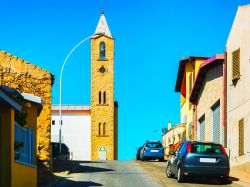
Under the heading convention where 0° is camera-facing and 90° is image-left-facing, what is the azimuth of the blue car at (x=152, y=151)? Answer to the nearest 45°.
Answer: approximately 180°

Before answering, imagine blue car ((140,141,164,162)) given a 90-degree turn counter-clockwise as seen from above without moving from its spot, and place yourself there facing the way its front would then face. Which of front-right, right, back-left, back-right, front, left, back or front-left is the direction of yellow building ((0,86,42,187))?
left

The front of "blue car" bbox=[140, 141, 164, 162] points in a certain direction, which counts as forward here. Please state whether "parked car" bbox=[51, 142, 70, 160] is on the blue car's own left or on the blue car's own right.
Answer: on the blue car's own left

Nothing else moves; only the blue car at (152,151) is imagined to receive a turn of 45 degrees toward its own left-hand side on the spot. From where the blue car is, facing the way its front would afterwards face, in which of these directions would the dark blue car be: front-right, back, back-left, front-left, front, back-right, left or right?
back-left

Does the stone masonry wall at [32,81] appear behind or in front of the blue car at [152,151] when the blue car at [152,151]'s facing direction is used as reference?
behind
